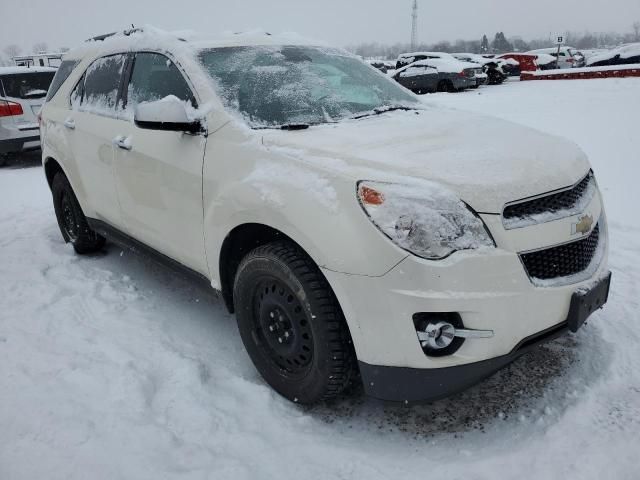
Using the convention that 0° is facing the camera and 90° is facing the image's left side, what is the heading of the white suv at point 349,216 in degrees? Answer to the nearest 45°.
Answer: approximately 315°

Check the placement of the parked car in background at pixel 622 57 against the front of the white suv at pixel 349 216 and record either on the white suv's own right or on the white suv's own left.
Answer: on the white suv's own left

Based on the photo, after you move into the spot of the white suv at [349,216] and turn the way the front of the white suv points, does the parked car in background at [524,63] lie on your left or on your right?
on your left

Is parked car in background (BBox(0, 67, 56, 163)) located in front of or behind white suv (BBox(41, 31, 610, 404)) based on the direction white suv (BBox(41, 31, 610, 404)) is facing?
behind

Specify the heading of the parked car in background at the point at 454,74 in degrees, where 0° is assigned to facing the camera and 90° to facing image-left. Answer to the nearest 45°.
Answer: approximately 135°

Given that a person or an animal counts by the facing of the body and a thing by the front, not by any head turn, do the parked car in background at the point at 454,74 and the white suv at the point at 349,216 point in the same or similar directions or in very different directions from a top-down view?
very different directions
